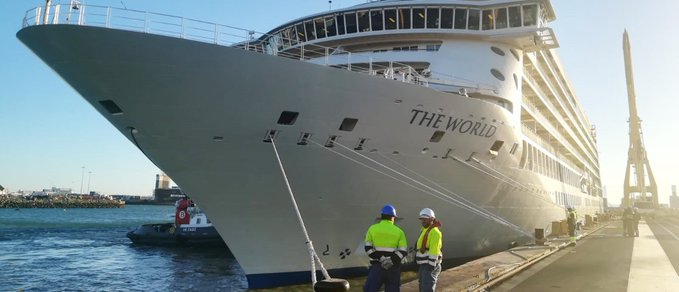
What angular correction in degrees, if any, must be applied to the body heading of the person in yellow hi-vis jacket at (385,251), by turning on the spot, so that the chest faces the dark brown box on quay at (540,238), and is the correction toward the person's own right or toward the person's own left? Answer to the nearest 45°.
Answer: approximately 45° to the person's own right

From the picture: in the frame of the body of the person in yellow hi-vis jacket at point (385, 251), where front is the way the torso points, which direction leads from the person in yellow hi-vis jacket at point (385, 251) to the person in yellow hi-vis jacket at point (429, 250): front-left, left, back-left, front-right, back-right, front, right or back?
front-right

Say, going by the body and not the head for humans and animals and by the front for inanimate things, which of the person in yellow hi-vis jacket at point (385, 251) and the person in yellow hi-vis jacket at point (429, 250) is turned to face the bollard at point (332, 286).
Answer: the person in yellow hi-vis jacket at point (429, 250)

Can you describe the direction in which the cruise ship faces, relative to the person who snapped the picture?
facing the viewer and to the left of the viewer

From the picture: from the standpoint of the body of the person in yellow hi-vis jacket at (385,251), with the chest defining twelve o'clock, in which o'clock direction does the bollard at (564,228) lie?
The bollard is roughly at 1 o'clock from the person in yellow hi-vis jacket.

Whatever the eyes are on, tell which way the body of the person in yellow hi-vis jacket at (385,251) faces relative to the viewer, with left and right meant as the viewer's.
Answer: facing away from the viewer

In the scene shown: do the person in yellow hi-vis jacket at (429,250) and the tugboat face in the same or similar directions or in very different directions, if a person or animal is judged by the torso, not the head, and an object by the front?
very different directions

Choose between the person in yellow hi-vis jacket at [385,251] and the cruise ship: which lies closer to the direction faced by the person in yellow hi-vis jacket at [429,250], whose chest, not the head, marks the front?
the person in yellow hi-vis jacket at [385,251]
